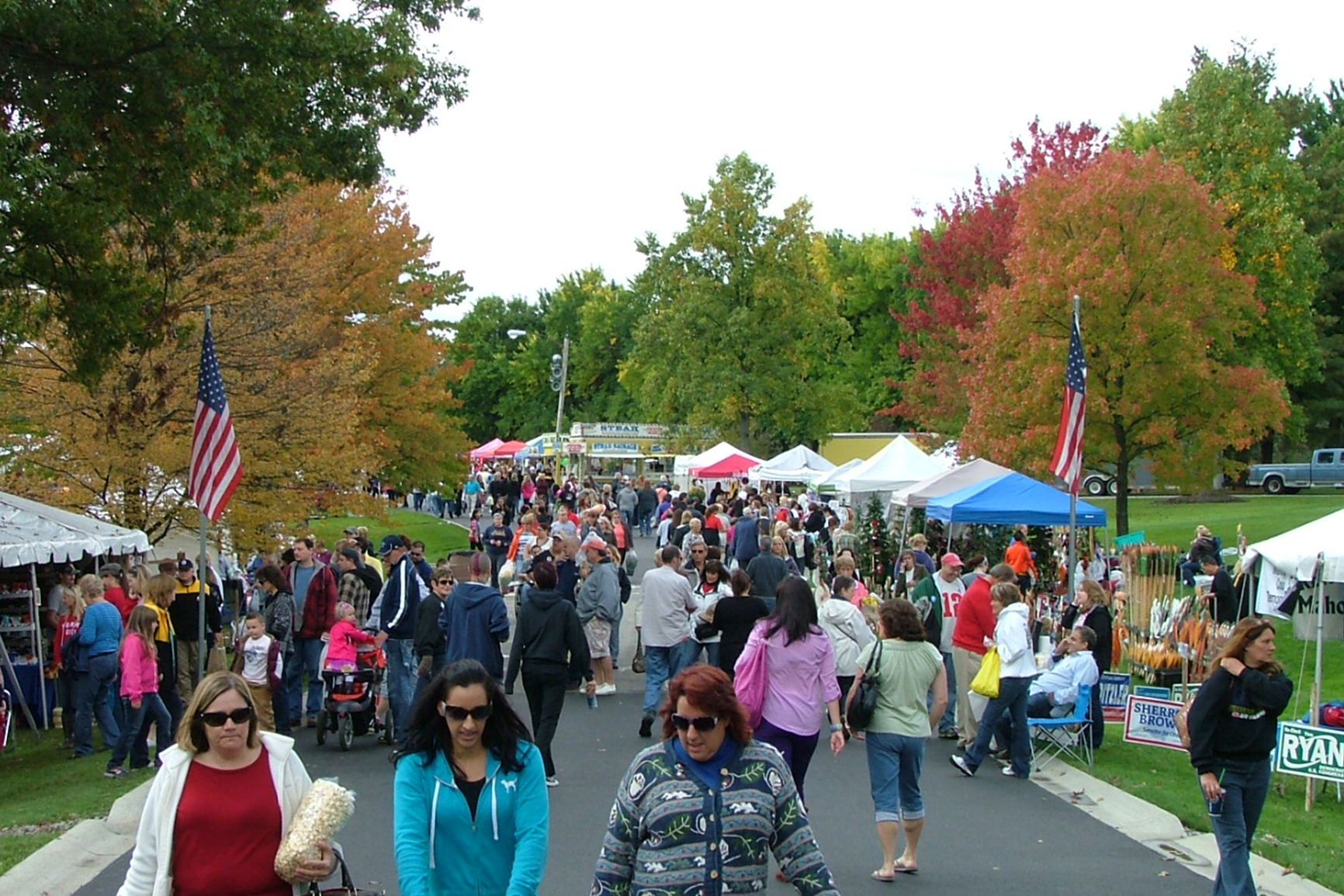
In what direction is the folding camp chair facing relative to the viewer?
to the viewer's left

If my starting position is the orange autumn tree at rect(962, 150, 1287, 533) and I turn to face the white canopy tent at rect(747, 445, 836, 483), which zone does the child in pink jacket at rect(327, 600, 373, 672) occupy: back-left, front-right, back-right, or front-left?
back-left

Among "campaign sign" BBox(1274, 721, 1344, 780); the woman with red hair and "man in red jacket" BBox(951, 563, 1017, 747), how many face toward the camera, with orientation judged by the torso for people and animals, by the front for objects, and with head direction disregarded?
2

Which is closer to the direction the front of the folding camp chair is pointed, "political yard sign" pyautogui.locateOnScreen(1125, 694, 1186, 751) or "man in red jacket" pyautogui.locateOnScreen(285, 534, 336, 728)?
the man in red jacket

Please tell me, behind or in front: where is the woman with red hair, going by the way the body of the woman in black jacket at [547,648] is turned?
behind

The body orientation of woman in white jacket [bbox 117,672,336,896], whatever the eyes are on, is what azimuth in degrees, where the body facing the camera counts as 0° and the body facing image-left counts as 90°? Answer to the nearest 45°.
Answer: approximately 0°

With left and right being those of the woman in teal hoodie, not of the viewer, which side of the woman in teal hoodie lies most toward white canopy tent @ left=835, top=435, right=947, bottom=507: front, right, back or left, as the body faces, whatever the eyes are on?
back

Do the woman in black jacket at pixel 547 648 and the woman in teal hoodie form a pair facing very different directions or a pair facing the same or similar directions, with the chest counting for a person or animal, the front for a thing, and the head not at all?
very different directions

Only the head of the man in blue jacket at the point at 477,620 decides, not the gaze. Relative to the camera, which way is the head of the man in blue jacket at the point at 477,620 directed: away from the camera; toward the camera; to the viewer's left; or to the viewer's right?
away from the camera

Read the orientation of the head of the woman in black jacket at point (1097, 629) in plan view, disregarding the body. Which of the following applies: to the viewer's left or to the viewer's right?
to the viewer's left

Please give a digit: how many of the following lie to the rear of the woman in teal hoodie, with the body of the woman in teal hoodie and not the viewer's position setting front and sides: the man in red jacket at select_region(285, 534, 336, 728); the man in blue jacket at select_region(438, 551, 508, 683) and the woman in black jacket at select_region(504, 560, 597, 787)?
3

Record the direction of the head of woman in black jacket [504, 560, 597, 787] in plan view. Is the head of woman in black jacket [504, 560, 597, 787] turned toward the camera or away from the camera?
away from the camera
